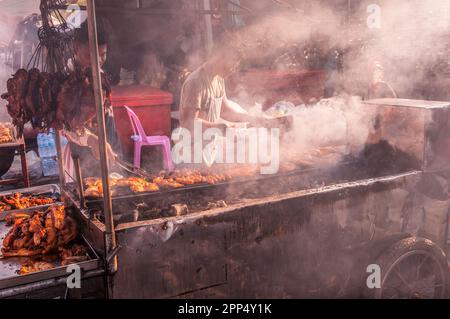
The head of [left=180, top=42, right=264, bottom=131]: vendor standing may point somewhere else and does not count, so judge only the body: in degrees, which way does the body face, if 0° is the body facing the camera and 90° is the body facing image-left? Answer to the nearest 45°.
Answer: approximately 315°

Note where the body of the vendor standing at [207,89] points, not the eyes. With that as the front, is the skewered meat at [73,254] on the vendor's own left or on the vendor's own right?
on the vendor's own right

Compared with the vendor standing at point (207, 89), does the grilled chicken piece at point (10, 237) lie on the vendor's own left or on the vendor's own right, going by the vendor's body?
on the vendor's own right

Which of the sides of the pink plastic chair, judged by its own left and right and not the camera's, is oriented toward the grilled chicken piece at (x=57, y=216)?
right

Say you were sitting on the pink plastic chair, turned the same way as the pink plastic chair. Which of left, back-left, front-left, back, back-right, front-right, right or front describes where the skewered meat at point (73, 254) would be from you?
right

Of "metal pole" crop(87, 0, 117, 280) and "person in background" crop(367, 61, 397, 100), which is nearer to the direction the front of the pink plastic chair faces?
the person in background

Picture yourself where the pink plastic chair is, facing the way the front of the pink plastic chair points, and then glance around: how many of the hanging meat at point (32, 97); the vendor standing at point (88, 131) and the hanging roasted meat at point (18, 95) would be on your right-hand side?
3

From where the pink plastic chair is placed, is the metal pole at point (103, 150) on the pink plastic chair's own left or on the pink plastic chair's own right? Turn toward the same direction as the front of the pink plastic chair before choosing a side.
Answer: on the pink plastic chair's own right

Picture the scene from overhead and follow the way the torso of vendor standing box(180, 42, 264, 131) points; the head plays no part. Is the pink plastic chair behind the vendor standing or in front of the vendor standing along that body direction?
behind

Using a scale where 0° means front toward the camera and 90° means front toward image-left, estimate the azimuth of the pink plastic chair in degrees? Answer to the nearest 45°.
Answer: approximately 270°

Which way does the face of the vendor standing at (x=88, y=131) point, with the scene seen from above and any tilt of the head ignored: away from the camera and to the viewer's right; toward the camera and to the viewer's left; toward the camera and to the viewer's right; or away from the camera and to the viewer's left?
toward the camera and to the viewer's right

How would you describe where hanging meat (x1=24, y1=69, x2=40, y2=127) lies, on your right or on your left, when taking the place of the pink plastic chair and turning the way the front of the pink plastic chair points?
on your right

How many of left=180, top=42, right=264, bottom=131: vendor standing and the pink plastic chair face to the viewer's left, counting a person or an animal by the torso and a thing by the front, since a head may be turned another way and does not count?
0
